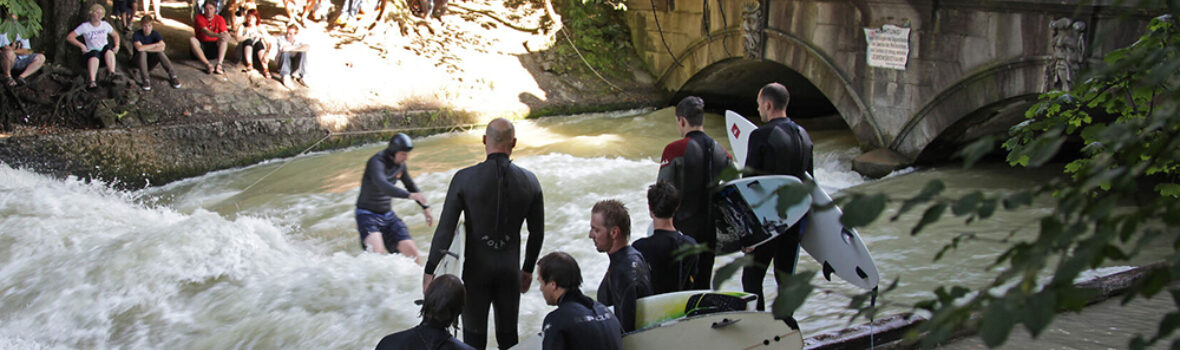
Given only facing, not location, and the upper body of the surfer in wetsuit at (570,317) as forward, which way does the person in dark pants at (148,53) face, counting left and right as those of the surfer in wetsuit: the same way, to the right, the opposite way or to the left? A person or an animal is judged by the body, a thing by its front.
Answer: the opposite way

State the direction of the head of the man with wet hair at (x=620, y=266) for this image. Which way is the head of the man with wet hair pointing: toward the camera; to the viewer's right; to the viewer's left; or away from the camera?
to the viewer's left

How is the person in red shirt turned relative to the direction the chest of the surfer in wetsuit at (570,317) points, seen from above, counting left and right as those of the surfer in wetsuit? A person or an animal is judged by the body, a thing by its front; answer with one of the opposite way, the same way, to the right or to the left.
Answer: the opposite way

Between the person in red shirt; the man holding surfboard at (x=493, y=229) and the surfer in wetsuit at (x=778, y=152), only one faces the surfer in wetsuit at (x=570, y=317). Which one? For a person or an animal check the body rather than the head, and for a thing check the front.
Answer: the person in red shirt

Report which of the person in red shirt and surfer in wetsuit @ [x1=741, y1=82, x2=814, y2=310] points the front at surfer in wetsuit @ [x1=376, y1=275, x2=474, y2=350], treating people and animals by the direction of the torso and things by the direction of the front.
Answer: the person in red shirt

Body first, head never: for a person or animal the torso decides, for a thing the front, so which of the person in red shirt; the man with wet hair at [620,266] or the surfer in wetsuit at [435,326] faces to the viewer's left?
the man with wet hair

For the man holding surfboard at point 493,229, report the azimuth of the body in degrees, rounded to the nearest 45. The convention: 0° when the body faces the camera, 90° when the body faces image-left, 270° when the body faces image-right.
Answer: approximately 180°

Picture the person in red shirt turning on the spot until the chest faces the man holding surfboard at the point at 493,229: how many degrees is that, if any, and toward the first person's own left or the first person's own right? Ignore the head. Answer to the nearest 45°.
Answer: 0° — they already face them

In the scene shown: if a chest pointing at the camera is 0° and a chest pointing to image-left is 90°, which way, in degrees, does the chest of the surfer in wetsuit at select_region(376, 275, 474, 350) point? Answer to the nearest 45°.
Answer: approximately 180°

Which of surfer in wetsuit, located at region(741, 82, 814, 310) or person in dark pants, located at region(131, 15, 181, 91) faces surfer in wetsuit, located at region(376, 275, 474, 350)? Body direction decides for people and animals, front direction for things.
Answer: the person in dark pants
